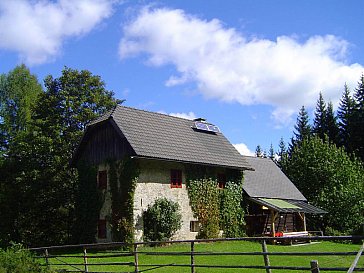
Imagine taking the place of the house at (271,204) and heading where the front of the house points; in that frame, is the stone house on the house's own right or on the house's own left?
on the house's own right

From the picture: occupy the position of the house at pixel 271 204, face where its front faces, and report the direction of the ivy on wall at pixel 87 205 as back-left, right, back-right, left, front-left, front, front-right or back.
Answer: right

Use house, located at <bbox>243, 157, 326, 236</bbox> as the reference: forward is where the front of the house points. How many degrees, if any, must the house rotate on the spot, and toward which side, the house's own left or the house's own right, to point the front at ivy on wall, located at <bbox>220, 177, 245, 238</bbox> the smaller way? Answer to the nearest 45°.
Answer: approximately 90° to the house's own right

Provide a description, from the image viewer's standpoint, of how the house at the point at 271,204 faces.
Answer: facing the viewer and to the right of the viewer

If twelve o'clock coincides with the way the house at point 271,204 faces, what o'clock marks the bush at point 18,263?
The bush is roughly at 2 o'clock from the house.

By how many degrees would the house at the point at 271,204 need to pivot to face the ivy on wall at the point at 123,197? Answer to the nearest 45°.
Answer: approximately 90° to its right

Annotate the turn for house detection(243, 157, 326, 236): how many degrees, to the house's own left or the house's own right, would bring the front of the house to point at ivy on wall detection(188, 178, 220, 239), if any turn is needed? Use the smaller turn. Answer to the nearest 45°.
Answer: approximately 90° to the house's own right
